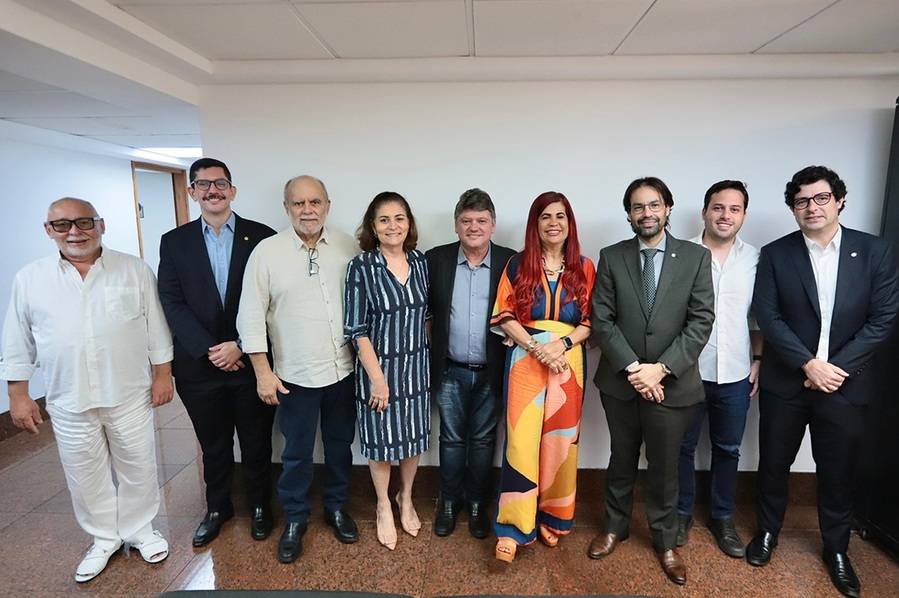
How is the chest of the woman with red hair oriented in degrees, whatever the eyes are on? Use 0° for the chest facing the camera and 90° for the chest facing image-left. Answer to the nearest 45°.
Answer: approximately 0°

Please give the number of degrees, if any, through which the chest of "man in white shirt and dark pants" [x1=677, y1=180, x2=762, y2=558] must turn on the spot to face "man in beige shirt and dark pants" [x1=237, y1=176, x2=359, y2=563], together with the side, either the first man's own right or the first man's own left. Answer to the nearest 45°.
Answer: approximately 45° to the first man's own right

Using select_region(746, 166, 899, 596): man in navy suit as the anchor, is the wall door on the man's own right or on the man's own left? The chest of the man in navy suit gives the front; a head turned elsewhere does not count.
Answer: on the man's own right

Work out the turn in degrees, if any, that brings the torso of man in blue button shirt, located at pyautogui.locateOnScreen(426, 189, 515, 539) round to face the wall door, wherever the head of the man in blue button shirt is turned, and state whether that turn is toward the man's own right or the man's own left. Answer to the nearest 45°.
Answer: approximately 135° to the man's own right

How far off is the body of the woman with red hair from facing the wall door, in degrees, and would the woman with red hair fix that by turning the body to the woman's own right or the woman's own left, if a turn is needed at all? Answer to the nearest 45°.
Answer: approximately 135° to the woman's own right

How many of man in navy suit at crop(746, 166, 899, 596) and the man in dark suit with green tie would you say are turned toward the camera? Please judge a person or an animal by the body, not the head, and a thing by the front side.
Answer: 2

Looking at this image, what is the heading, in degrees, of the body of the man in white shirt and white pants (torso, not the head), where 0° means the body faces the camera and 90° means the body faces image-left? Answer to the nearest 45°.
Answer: approximately 0°

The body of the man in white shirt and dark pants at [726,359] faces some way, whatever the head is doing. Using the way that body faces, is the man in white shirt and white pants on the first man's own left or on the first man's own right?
on the first man's own right

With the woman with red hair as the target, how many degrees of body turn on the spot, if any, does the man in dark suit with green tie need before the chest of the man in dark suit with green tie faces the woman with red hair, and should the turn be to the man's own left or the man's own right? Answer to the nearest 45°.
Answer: approximately 90° to the man's own right
